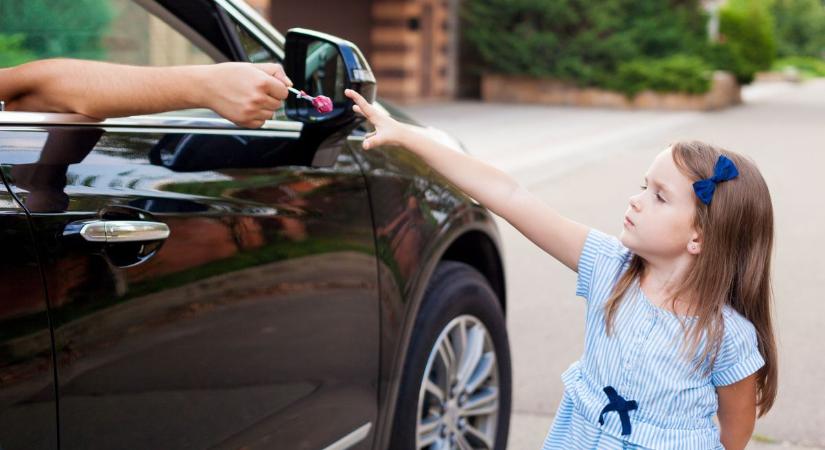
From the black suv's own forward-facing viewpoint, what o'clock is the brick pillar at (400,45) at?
The brick pillar is roughly at 11 o'clock from the black suv.

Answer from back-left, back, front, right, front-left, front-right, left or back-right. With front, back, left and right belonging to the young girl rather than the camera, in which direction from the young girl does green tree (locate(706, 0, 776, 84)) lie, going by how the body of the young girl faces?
back-right

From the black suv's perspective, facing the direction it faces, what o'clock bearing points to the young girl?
The young girl is roughly at 2 o'clock from the black suv.

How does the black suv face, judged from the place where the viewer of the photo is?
facing away from the viewer and to the right of the viewer

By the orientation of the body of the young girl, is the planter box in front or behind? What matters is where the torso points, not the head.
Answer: behind

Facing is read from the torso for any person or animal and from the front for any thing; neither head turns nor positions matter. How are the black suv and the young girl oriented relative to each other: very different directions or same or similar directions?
very different directions

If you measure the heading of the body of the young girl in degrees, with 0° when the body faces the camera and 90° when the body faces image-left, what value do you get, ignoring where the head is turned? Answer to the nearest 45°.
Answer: approximately 45°

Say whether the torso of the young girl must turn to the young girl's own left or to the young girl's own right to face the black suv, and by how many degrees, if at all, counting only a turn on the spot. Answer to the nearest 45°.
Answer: approximately 45° to the young girl's own right

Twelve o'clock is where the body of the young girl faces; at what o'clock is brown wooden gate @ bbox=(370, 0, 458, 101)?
The brown wooden gate is roughly at 4 o'clock from the young girl.

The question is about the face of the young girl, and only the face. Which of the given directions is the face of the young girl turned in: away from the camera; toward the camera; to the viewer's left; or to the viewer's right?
to the viewer's left
